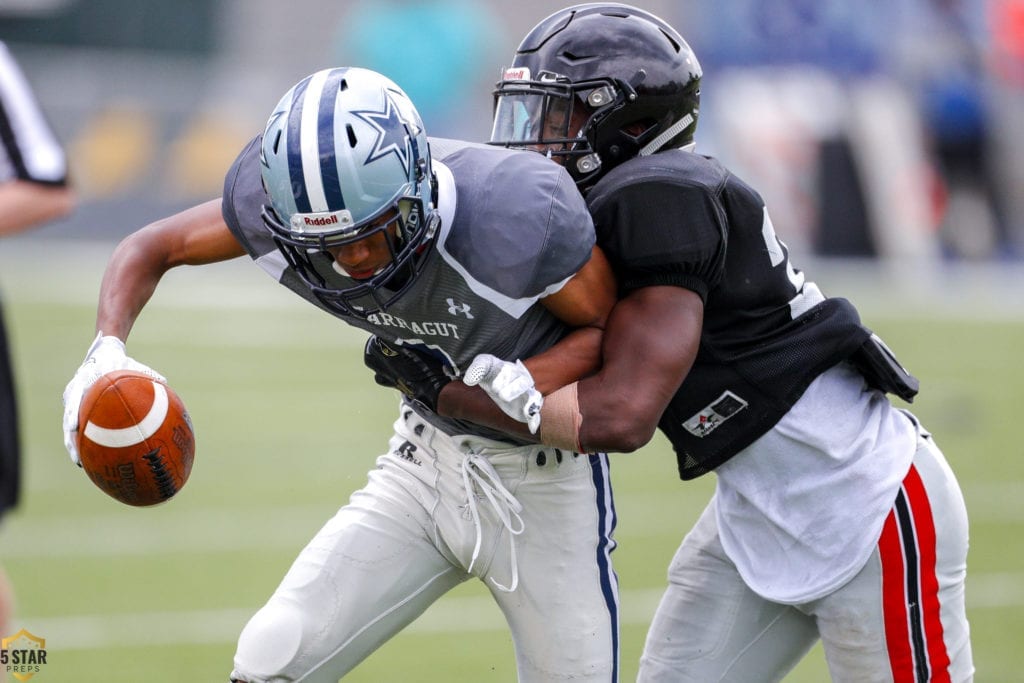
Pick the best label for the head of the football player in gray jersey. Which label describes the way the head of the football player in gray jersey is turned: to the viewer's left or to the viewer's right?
to the viewer's left

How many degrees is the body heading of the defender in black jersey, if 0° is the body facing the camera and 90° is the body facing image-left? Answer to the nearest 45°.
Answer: approximately 90°

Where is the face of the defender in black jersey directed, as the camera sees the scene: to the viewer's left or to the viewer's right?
to the viewer's left

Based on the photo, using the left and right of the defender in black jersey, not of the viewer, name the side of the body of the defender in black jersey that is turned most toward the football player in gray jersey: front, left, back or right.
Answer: front
